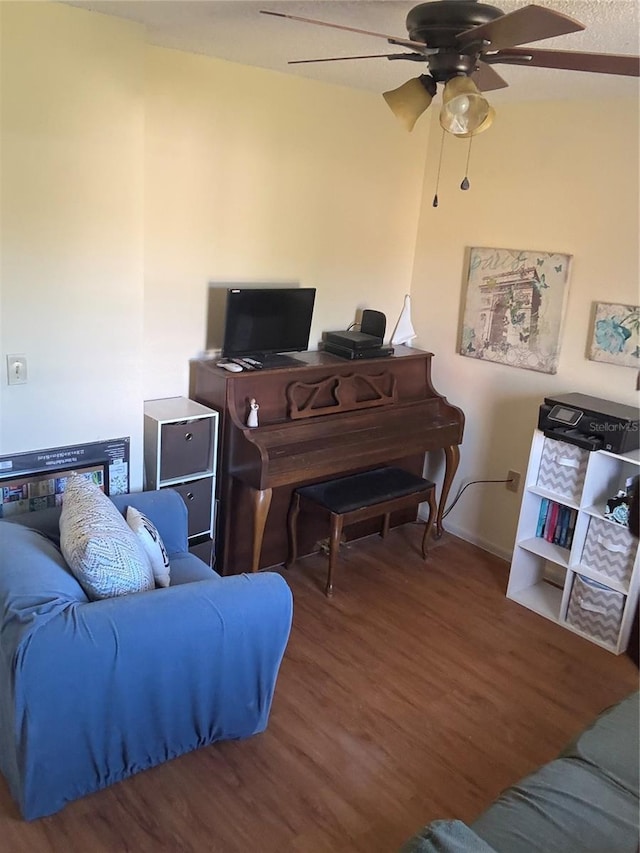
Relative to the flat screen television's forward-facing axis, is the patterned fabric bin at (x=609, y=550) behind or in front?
in front

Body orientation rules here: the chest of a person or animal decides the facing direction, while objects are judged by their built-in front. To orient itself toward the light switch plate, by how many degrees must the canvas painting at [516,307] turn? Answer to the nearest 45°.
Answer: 0° — it already faces it

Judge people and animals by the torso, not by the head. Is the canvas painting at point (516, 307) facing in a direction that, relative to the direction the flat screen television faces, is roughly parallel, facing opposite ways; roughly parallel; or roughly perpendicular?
roughly perpendicular

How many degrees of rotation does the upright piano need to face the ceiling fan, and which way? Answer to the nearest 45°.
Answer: approximately 45° to its right

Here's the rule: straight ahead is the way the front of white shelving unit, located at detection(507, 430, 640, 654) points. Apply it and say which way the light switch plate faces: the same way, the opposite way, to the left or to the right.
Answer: to the left

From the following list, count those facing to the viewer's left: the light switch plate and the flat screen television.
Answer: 0

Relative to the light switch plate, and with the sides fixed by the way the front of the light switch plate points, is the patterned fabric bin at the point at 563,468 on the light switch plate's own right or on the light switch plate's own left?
on the light switch plate's own left

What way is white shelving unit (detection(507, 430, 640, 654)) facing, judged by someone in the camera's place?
facing the viewer and to the left of the viewer

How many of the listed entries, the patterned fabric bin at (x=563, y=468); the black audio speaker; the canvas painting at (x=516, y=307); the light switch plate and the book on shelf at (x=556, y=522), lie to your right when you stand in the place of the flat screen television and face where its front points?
1

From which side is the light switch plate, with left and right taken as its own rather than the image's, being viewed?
front
